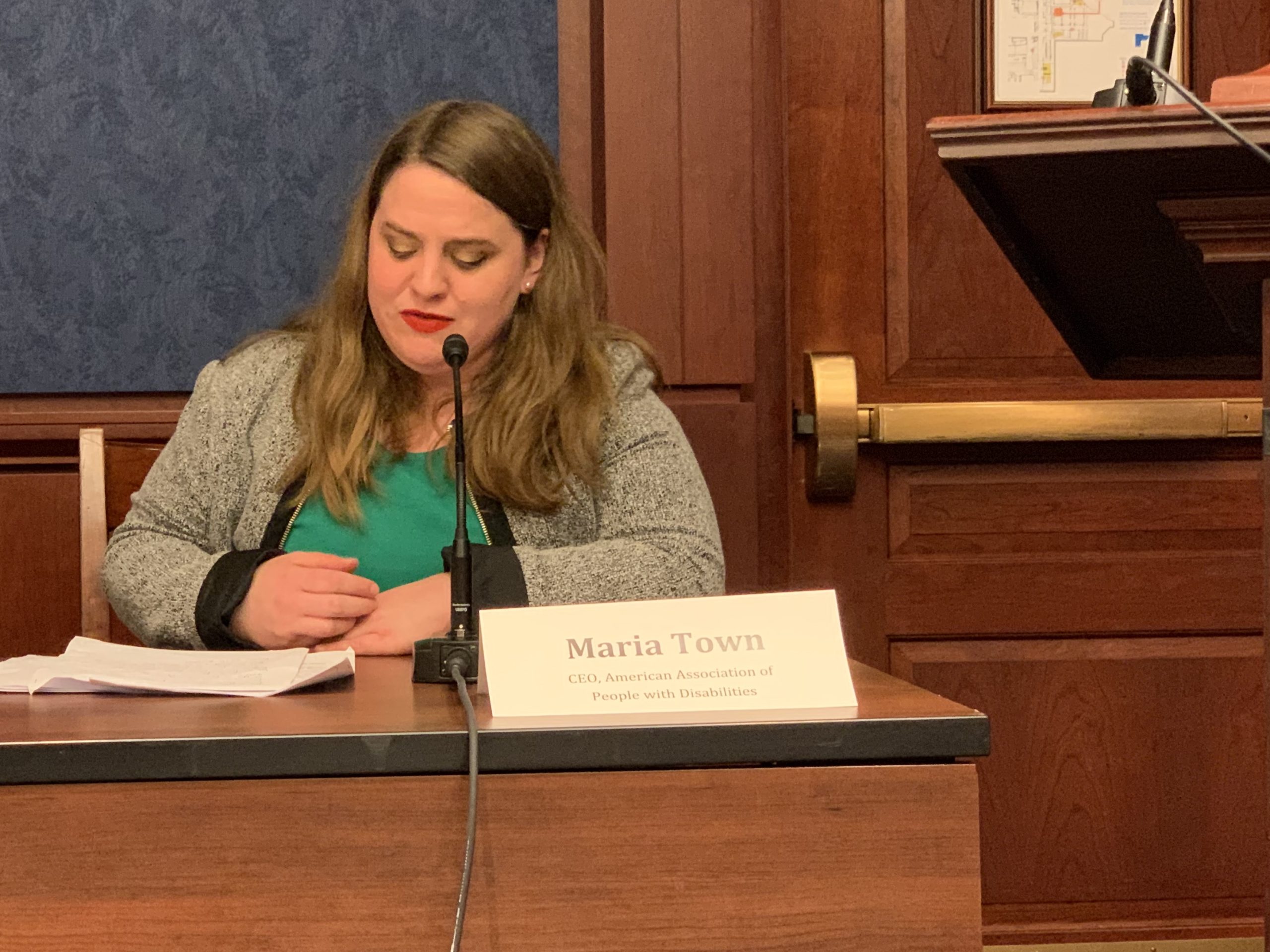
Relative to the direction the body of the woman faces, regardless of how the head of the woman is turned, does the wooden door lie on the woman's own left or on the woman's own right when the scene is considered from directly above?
on the woman's own left

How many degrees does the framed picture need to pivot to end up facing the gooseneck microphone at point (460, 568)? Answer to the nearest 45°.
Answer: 0° — it already faces it

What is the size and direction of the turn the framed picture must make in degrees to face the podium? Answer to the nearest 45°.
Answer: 0° — it already faces it

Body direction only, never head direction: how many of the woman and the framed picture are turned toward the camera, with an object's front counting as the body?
2
